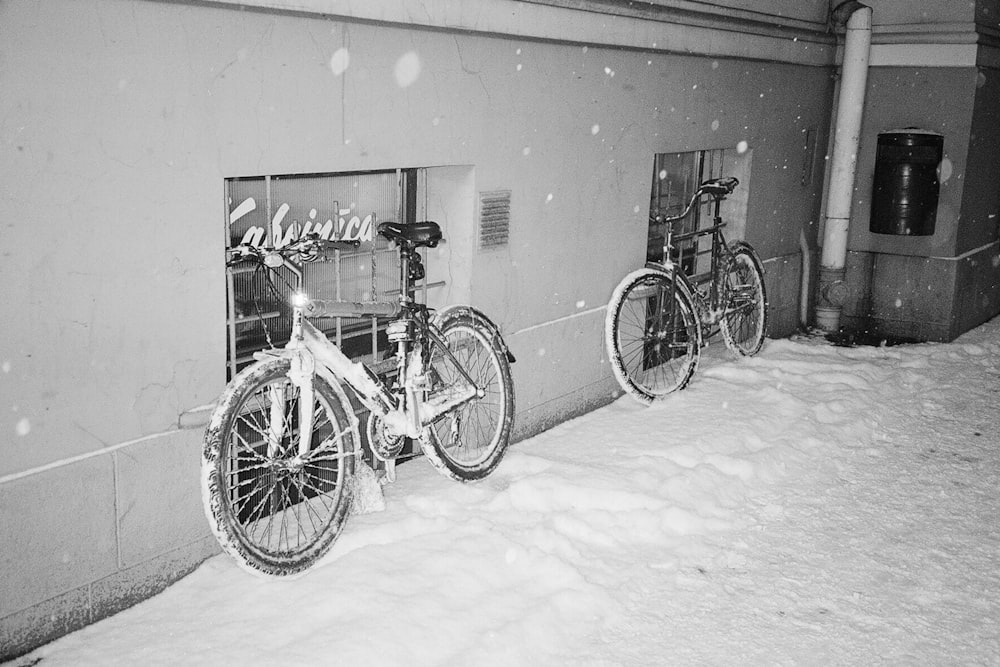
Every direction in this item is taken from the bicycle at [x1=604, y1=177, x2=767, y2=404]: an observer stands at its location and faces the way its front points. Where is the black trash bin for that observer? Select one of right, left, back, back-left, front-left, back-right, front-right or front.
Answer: back

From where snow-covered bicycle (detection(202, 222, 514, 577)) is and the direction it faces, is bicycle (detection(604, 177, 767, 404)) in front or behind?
behind

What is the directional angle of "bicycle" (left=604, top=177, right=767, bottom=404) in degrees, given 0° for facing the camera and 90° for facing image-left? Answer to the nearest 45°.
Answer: approximately 45°

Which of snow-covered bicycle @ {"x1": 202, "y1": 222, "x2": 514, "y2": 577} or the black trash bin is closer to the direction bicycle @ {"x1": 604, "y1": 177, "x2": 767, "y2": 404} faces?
the snow-covered bicycle

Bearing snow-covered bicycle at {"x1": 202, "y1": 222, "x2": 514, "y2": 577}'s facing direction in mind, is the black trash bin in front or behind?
behind

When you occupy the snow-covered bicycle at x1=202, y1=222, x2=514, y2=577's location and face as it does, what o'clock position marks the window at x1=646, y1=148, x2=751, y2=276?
The window is roughly at 6 o'clock from the snow-covered bicycle.

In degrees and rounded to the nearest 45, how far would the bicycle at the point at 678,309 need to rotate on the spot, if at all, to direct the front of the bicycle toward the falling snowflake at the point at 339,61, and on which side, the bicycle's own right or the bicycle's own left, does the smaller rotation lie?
0° — it already faces it

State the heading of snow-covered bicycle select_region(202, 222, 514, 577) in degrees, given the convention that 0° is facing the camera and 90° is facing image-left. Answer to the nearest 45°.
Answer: approximately 45°

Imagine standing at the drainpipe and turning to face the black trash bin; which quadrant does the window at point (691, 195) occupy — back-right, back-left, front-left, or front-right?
back-right

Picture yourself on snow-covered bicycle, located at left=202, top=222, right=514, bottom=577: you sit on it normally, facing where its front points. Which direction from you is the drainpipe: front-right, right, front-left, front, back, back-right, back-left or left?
back

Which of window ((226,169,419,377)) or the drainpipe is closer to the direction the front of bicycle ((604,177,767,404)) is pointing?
the window
